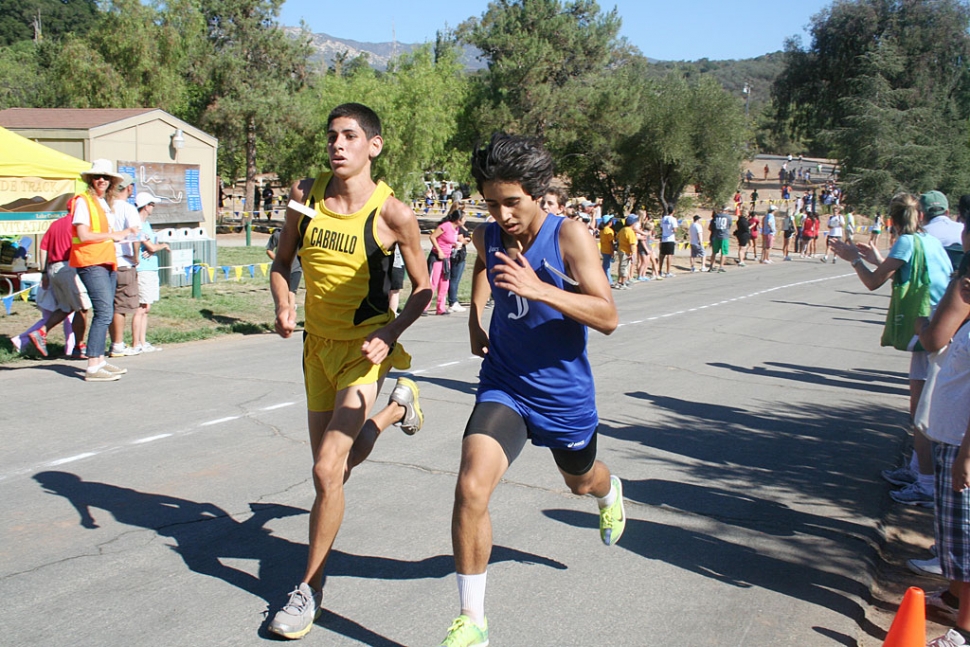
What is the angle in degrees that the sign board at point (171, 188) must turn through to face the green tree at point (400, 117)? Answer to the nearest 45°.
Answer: approximately 135° to its left

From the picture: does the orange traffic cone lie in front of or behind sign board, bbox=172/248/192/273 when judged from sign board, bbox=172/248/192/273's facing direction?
in front

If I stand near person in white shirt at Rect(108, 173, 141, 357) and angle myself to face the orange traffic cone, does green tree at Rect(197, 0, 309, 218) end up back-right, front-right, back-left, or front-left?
back-left

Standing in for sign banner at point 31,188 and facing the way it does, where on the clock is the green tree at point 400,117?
The green tree is roughly at 7 o'clock from the sign banner.

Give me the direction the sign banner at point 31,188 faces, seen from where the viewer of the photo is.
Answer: facing the viewer

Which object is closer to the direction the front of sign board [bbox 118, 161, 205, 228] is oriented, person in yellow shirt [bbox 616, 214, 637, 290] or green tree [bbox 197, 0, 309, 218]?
the person in yellow shirt

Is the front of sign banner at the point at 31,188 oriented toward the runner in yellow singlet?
yes

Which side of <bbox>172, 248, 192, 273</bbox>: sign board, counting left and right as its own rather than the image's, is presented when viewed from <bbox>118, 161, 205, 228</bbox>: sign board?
back

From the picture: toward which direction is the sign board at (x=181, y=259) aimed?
toward the camera

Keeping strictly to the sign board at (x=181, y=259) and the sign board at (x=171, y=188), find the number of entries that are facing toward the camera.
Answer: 2

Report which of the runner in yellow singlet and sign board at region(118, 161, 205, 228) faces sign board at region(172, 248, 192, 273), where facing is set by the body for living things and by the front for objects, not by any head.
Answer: sign board at region(118, 161, 205, 228)

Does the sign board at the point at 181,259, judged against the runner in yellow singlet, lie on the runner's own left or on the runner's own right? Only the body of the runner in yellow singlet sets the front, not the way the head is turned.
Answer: on the runner's own right

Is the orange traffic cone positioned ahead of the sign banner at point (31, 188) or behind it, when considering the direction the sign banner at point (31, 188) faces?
ahead
